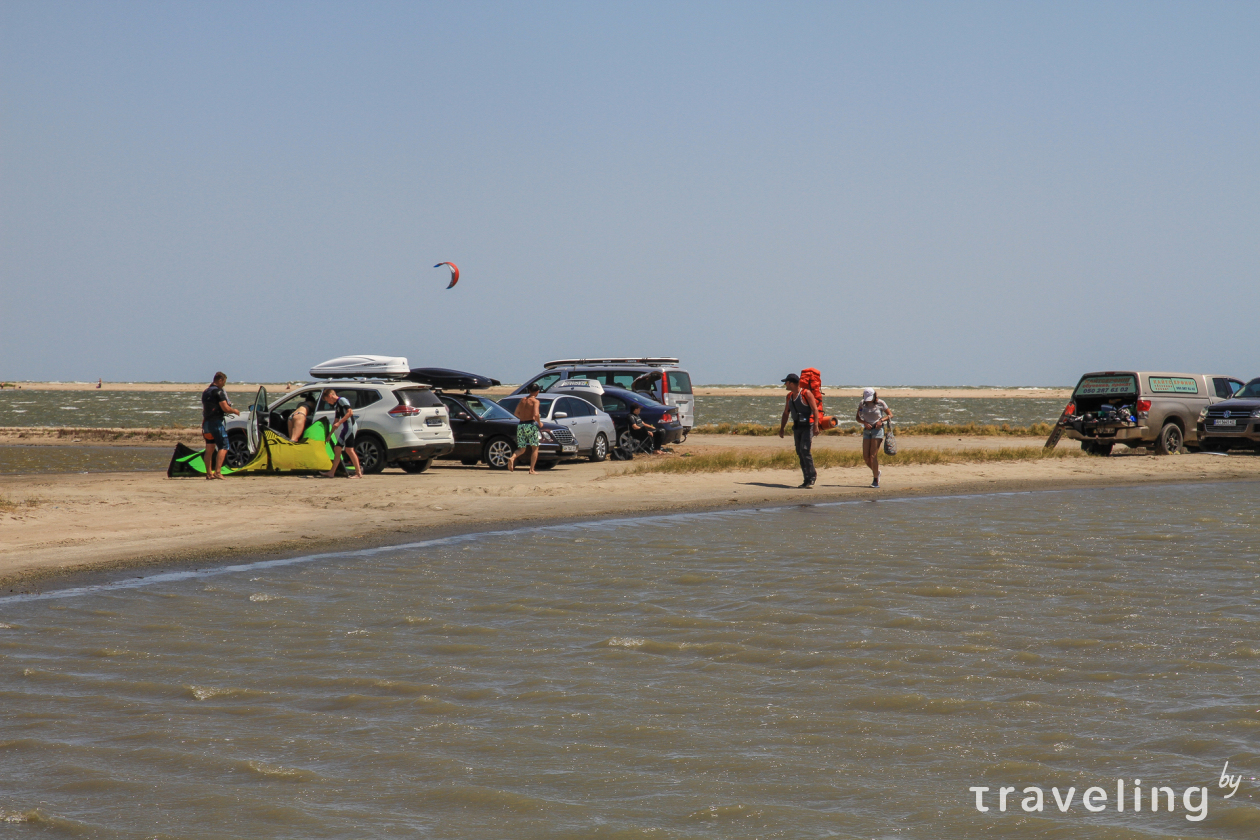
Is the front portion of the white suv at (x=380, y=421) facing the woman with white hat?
no

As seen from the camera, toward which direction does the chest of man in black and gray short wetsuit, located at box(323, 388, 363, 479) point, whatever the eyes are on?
to the viewer's left

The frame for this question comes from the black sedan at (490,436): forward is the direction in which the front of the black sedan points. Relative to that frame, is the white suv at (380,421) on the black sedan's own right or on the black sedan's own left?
on the black sedan's own right

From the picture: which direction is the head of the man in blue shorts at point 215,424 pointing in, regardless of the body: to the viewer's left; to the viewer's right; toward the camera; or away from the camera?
to the viewer's right

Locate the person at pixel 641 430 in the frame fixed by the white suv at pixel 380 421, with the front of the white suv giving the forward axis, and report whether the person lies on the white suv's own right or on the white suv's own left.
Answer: on the white suv's own right

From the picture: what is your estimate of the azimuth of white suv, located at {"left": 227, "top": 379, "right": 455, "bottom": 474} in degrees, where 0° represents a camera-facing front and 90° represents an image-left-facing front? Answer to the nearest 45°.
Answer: approximately 135°

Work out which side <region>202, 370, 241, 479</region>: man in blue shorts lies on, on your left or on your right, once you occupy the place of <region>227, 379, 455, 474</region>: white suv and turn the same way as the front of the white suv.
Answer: on your left

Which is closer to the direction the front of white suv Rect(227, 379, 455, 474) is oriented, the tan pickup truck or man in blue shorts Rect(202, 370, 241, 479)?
the man in blue shorts

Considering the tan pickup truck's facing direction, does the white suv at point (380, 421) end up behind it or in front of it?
behind

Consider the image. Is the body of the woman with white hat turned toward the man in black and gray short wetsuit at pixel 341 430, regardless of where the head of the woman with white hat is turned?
no

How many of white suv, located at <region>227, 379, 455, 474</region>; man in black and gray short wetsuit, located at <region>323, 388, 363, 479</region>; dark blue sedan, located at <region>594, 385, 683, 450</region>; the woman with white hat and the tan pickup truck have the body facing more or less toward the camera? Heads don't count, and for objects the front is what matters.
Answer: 1

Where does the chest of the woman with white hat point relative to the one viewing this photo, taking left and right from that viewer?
facing the viewer
